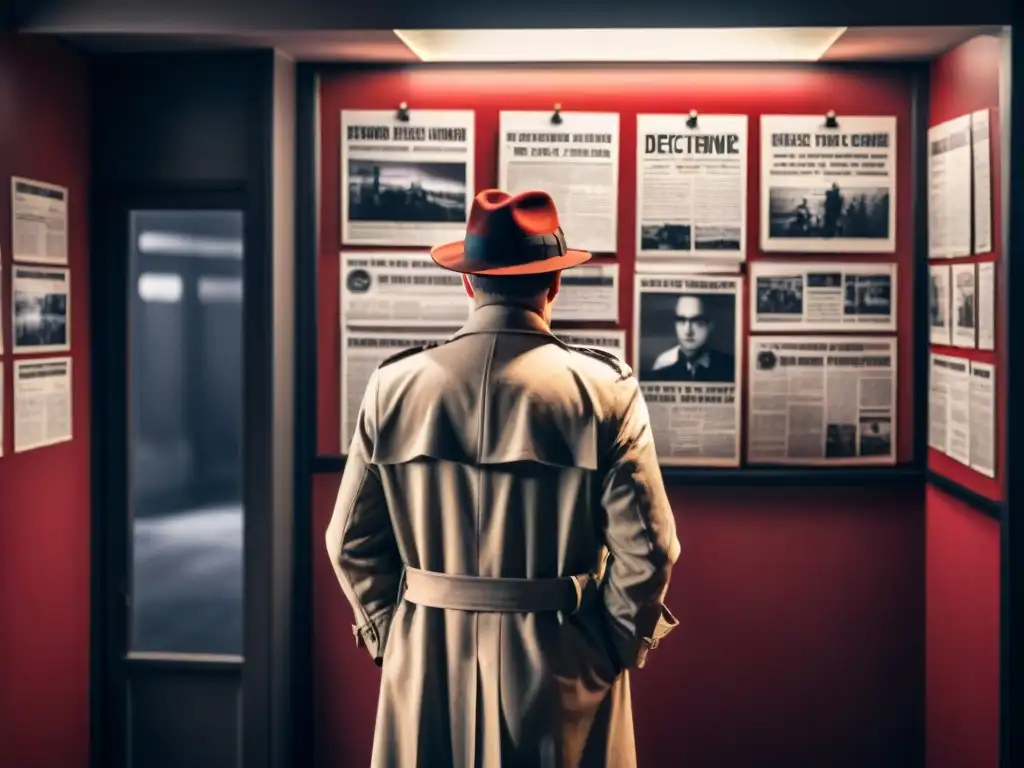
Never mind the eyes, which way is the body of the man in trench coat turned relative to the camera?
away from the camera

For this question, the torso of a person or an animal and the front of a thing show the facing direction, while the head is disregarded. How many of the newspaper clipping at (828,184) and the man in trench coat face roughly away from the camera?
1

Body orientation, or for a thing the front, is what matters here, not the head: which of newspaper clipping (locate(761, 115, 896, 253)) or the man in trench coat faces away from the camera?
the man in trench coat

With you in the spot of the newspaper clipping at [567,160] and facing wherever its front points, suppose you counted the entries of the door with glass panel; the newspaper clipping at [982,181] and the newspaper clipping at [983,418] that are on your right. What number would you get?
1

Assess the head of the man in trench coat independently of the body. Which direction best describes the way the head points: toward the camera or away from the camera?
away from the camera

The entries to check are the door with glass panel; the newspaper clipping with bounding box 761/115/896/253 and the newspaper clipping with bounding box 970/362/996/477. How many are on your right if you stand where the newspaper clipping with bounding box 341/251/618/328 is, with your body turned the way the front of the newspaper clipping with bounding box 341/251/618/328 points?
1
